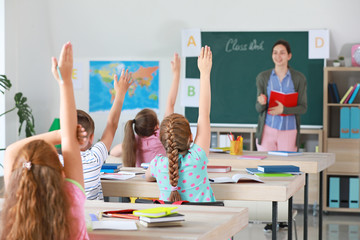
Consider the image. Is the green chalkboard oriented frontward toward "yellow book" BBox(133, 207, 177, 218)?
yes

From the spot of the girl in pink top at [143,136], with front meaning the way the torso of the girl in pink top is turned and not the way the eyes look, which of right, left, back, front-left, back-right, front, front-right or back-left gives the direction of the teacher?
front

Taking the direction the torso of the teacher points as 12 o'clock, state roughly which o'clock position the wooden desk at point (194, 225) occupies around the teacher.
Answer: The wooden desk is roughly at 12 o'clock from the teacher.

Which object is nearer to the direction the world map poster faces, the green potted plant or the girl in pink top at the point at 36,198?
the girl in pink top

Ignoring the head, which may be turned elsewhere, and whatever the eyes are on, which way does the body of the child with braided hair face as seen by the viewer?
away from the camera

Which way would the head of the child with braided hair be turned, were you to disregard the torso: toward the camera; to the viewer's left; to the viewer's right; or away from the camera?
away from the camera

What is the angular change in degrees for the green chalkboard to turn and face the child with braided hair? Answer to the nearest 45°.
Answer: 0° — it already faces them

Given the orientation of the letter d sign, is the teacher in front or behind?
in front

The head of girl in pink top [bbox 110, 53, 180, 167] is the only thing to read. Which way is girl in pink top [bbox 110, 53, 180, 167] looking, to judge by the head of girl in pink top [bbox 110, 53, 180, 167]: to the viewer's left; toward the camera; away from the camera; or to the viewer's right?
away from the camera

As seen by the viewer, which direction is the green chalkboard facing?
toward the camera

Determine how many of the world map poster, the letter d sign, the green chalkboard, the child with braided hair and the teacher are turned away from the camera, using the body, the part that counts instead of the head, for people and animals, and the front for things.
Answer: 1

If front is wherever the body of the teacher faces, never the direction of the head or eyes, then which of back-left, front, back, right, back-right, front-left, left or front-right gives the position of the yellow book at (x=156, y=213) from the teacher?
front

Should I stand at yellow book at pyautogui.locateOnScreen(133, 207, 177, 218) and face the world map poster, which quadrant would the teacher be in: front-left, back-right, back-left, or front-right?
front-right

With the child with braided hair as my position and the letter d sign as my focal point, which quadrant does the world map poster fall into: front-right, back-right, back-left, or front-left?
front-left

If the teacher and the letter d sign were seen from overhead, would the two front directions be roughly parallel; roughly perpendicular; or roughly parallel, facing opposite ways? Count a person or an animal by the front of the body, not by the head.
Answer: roughly parallel

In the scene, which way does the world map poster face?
toward the camera

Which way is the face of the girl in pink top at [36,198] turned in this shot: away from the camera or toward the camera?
away from the camera

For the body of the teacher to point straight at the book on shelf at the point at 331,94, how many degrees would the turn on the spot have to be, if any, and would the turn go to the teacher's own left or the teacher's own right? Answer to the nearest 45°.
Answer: approximately 135° to the teacher's own left

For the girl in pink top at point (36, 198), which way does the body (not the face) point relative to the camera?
away from the camera

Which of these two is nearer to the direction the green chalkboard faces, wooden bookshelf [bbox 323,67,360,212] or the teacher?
the teacher
